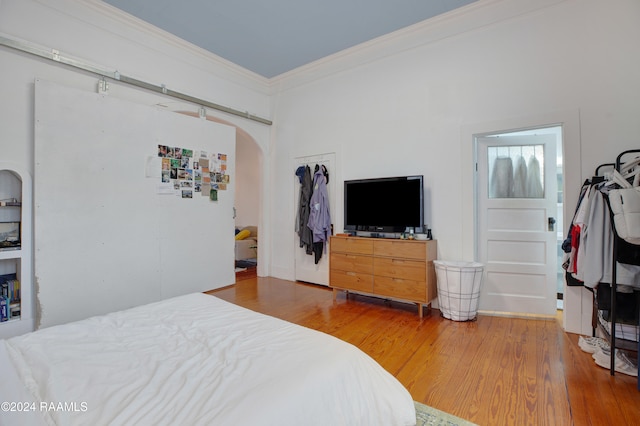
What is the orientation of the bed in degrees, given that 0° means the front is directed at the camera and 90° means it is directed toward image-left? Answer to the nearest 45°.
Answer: approximately 225°

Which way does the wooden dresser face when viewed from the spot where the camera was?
facing the viewer and to the left of the viewer

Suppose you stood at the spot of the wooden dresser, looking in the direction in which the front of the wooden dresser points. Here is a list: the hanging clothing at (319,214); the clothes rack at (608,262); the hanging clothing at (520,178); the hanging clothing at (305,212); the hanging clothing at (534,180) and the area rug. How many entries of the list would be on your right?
2

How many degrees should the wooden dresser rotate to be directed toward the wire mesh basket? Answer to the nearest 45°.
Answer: approximately 135° to its left

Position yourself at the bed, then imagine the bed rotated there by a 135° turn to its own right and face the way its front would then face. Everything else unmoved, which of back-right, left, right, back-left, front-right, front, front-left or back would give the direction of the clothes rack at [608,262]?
left

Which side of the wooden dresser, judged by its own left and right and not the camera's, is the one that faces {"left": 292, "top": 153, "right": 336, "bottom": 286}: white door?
right

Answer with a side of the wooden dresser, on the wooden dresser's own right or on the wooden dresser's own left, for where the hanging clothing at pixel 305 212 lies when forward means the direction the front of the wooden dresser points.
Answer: on the wooden dresser's own right

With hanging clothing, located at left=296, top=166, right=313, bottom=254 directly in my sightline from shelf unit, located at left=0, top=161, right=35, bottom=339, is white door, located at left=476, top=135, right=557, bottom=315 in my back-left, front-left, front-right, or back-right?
front-right

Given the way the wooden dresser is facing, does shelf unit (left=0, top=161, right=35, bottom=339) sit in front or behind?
in front

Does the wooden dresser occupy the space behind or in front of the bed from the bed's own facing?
in front

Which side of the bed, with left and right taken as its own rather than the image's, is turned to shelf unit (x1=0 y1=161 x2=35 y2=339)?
left

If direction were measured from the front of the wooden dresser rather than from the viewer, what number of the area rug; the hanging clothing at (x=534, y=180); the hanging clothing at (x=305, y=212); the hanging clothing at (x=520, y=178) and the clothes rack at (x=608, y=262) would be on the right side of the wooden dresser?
1

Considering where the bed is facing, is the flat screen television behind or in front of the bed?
in front

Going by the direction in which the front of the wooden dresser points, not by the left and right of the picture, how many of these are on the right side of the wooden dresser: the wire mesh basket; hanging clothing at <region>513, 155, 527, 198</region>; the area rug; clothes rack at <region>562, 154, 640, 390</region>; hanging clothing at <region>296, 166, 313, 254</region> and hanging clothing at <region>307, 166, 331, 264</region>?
2

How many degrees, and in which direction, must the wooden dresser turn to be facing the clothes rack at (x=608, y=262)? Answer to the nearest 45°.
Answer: approximately 90° to its left

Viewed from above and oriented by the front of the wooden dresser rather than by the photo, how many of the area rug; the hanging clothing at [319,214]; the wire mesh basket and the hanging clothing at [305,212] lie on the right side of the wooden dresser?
2
